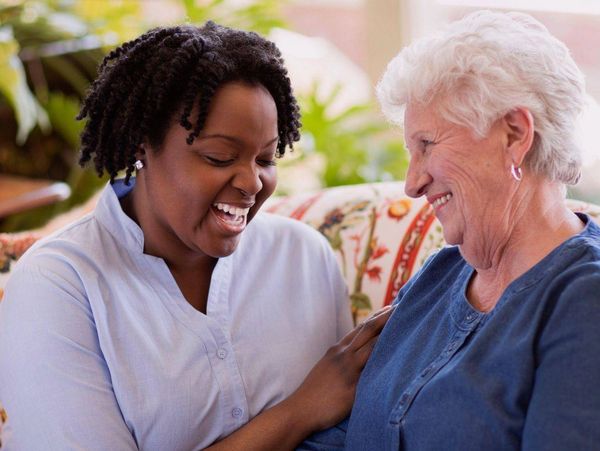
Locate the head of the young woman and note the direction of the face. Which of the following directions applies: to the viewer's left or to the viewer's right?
to the viewer's right

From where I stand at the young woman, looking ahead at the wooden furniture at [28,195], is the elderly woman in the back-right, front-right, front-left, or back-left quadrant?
back-right

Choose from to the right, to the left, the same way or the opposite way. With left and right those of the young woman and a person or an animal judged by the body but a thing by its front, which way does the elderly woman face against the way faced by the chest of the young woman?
to the right

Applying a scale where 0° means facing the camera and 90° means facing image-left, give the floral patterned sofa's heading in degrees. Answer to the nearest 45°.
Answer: approximately 0°

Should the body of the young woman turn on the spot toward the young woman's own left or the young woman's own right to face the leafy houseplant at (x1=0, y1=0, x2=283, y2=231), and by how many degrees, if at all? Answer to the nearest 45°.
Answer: approximately 135° to the young woman's own left

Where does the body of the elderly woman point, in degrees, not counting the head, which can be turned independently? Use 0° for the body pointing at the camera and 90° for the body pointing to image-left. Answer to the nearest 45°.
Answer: approximately 45°

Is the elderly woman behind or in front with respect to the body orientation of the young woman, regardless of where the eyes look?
in front

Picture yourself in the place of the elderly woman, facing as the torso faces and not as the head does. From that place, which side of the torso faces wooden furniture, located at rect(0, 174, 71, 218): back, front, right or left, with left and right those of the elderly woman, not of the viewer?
right

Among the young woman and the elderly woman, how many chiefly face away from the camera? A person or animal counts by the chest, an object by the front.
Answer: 0

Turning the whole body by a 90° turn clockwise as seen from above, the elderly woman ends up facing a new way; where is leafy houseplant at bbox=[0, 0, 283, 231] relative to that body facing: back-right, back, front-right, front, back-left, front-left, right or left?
front

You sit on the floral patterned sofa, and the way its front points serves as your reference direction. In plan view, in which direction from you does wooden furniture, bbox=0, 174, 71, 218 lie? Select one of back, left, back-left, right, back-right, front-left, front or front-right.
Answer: back-right
